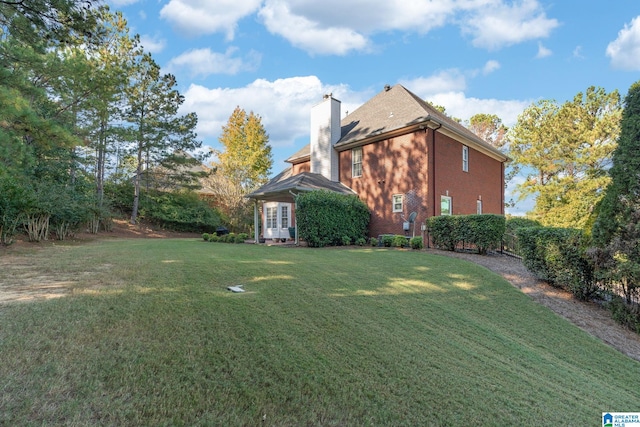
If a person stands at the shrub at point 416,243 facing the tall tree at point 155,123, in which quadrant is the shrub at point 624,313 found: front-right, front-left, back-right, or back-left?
back-left
